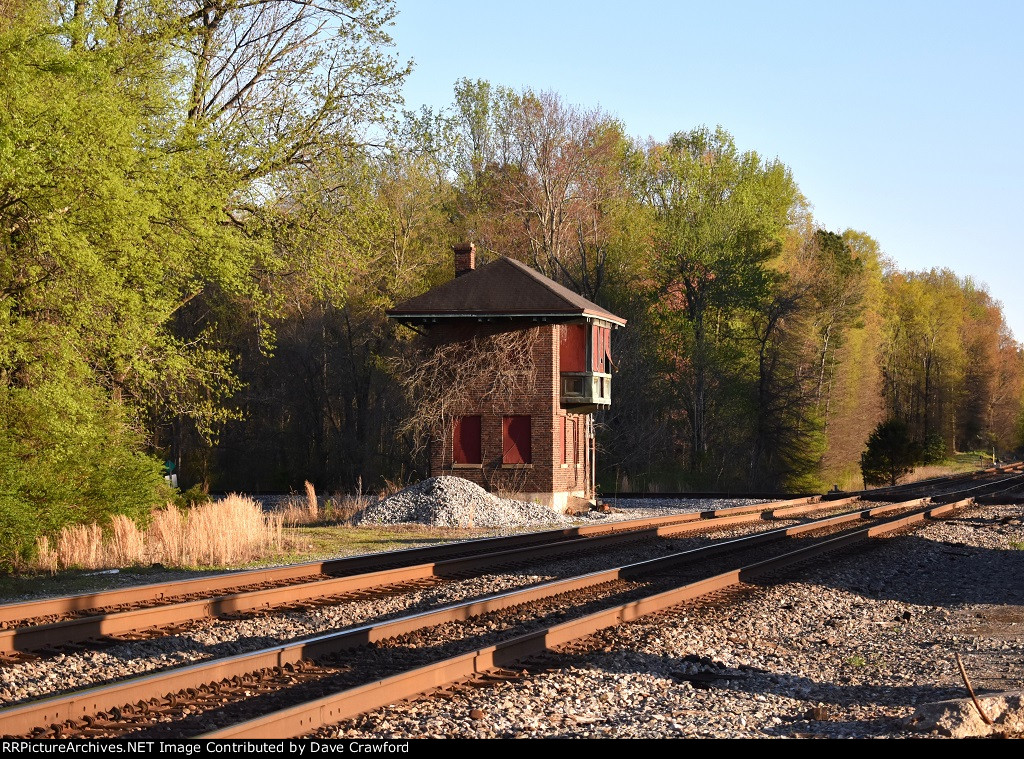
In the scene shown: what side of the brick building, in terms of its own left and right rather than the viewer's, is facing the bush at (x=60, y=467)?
right

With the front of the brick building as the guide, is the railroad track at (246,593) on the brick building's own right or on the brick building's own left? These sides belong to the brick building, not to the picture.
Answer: on the brick building's own right

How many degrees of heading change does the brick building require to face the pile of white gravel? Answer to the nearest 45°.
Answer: approximately 90° to its right

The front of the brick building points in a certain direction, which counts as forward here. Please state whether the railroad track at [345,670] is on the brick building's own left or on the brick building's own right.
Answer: on the brick building's own right
